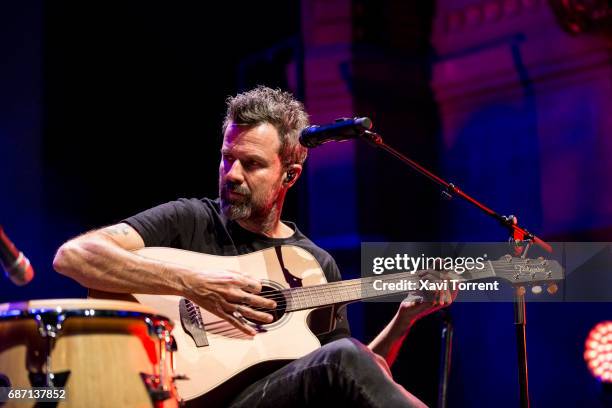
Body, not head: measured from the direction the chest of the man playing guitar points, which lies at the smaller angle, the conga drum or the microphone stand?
the conga drum

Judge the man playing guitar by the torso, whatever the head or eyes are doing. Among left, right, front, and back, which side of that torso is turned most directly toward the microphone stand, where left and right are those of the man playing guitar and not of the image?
left

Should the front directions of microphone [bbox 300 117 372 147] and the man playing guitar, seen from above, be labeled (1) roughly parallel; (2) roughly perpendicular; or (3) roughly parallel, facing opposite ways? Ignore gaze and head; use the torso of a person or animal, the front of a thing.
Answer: roughly perpendicular

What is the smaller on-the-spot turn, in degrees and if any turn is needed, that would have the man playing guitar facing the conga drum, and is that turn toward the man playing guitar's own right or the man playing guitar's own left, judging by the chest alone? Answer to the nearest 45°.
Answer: approximately 45° to the man playing guitar's own right

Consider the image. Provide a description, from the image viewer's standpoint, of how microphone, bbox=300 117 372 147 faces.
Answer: facing to the left of the viewer
